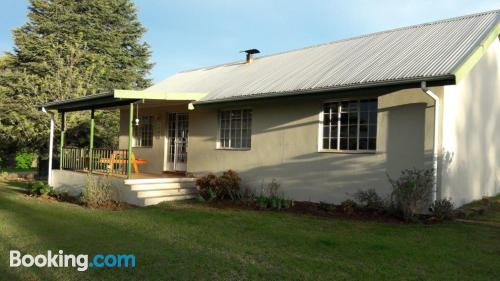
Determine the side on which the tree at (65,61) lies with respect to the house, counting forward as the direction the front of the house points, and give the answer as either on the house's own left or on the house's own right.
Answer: on the house's own right

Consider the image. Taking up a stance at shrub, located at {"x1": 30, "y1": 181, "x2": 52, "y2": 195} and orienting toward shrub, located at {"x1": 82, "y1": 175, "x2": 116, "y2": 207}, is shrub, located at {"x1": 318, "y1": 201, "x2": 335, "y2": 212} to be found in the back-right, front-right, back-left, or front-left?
front-left

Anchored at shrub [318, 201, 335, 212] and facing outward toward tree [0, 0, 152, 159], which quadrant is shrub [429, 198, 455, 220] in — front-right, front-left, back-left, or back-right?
back-right

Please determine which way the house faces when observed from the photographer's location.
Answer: facing the viewer and to the left of the viewer

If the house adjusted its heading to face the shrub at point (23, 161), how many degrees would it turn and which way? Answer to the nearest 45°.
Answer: approximately 90° to its right

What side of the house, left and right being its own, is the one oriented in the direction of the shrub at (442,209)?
left

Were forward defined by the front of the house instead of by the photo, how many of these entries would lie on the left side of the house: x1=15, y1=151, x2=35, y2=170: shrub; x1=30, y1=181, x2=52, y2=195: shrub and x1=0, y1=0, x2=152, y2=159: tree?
0

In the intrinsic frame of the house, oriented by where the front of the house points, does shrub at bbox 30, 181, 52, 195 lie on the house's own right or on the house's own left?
on the house's own right
